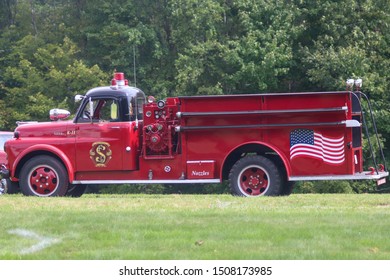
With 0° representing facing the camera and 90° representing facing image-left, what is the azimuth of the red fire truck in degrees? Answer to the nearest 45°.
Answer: approximately 90°
